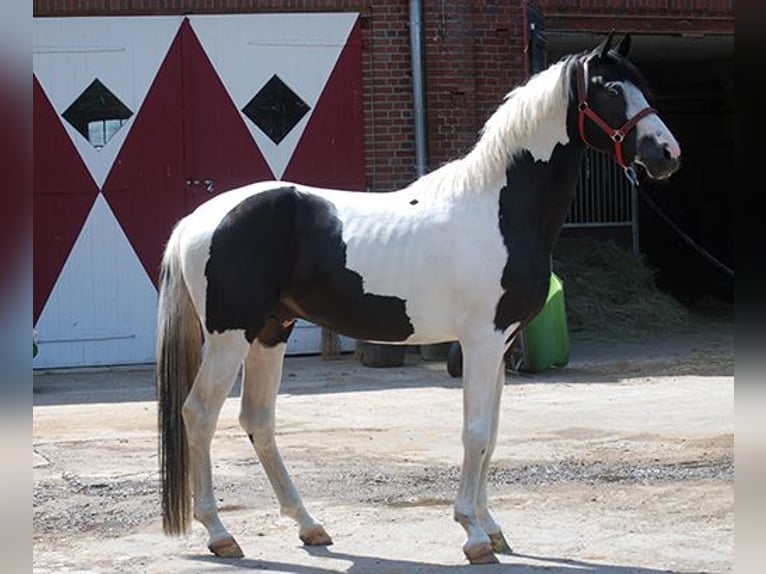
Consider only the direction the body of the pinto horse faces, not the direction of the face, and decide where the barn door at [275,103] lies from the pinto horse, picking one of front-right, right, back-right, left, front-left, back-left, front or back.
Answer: left

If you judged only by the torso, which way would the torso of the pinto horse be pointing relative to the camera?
to the viewer's right

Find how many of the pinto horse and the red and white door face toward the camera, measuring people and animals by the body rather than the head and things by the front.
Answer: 1

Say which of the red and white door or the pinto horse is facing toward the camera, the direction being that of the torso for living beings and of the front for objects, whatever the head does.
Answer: the red and white door

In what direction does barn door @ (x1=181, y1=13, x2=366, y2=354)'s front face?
toward the camera

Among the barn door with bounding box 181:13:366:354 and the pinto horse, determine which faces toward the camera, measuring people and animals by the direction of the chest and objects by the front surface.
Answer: the barn door

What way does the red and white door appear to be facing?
toward the camera

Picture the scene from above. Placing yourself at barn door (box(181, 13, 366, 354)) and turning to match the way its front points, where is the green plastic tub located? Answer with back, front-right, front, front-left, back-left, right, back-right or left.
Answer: front-left

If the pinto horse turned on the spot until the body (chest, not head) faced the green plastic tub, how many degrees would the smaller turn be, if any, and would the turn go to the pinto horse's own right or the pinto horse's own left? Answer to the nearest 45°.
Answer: approximately 90° to the pinto horse's own left

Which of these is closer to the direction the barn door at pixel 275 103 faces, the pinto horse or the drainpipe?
the pinto horse

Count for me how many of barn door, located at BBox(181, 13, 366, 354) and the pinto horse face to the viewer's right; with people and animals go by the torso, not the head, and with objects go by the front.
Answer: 1

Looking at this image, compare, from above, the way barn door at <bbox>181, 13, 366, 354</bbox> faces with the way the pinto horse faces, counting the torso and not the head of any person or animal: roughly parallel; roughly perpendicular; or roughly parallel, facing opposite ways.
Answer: roughly perpendicular

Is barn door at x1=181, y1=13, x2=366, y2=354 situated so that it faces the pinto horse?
yes

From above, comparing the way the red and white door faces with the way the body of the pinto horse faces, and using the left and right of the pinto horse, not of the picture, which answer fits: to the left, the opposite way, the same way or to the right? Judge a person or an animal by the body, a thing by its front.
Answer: to the right

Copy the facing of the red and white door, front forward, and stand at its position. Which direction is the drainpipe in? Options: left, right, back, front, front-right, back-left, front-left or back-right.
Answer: left
